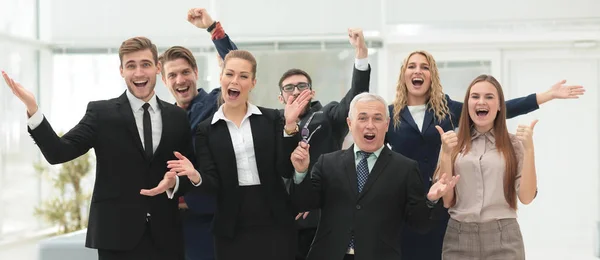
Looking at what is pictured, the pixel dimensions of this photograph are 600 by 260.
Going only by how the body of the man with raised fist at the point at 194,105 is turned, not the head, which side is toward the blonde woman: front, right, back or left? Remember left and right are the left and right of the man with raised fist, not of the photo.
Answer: left

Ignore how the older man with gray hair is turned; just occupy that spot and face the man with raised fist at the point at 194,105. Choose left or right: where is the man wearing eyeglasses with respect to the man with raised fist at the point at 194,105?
right

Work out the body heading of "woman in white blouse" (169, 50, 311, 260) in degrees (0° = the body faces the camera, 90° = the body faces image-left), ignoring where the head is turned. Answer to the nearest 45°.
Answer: approximately 0°

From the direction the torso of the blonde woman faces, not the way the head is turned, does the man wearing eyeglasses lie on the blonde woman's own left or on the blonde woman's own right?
on the blonde woman's own right

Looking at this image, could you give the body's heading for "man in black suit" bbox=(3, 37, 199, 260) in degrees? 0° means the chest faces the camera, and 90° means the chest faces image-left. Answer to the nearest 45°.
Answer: approximately 0°

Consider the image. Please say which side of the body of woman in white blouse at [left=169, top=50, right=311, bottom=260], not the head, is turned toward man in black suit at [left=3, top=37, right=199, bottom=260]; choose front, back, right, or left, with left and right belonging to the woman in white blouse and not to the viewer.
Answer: right
